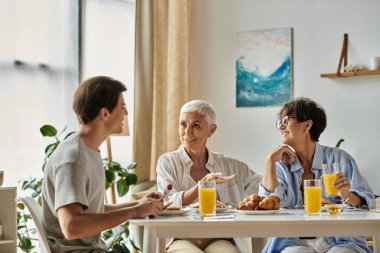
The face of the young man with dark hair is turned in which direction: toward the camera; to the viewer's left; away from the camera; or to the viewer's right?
to the viewer's right

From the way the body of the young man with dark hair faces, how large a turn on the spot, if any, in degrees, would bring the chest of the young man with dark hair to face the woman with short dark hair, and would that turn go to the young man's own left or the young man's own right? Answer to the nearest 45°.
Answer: approximately 45° to the young man's own left

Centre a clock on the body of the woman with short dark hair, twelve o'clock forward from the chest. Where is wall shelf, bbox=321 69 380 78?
The wall shelf is roughly at 5 o'clock from the woman with short dark hair.

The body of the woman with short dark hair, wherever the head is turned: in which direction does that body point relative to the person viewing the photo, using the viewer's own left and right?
facing the viewer and to the left of the viewer

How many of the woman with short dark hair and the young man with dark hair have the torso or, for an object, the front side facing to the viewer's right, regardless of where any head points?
1

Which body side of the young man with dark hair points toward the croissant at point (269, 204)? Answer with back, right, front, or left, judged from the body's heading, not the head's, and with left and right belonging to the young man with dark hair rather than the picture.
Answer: front

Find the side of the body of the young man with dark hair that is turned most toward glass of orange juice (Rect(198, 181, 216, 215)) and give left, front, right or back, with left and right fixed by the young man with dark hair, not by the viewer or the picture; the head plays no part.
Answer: front

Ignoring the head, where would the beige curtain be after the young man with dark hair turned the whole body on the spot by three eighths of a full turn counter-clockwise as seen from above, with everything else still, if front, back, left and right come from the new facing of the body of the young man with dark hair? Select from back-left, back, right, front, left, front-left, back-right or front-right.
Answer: front-right

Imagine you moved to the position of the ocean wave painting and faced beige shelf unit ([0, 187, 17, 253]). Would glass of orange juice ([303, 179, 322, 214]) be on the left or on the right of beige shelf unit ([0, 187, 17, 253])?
left

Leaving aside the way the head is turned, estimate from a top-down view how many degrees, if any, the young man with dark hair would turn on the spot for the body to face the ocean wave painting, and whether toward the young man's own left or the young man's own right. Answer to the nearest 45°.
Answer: approximately 45° to the young man's own left

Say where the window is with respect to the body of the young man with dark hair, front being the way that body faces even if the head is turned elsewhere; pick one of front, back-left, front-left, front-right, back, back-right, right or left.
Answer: left

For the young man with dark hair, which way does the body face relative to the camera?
to the viewer's right
